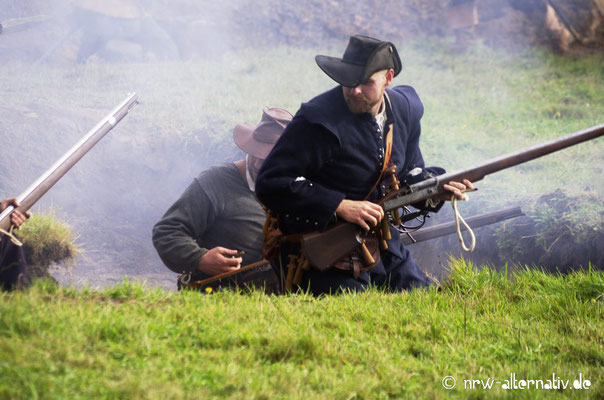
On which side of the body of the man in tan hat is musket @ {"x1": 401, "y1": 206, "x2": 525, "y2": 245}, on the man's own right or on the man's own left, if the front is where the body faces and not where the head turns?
on the man's own left

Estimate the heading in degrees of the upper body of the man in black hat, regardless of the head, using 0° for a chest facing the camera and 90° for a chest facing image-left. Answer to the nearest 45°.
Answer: approximately 315°
